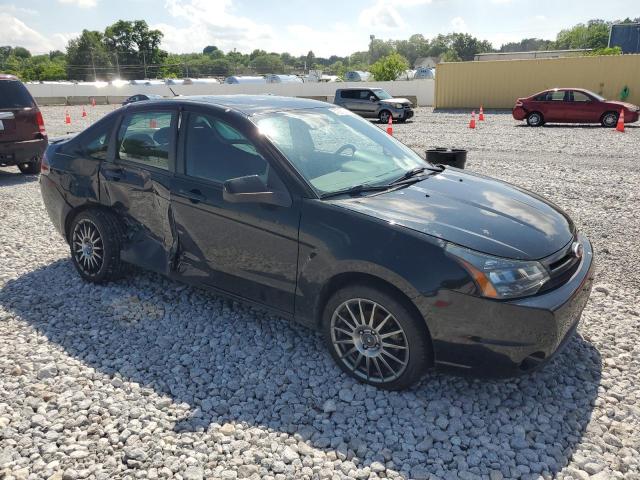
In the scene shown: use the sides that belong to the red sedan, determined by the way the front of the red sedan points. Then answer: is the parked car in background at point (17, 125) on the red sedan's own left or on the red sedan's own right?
on the red sedan's own right

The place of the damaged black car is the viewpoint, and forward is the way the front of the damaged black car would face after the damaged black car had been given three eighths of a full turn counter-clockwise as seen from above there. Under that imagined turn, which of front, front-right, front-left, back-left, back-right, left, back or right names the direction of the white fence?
front

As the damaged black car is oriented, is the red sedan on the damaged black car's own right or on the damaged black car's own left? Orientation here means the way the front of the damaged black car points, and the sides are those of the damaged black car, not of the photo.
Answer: on the damaged black car's own left

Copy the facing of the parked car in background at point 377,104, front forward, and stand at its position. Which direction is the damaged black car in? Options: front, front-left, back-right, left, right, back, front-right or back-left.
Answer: front-right

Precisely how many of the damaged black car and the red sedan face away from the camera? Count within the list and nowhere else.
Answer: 0

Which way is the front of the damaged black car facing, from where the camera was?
facing the viewer and to the right of the viewer

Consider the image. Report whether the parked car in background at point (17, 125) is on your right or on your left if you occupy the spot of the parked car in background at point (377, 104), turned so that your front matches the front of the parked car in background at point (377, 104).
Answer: on your right

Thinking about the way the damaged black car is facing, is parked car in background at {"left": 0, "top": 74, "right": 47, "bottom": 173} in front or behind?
behind

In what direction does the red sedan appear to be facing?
to the viewer's right

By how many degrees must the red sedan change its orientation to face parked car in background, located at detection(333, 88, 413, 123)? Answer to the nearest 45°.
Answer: approximately 180°

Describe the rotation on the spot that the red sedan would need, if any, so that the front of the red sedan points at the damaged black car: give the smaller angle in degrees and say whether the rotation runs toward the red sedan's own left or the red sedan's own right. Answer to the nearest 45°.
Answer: approximately 90° to the red sedan's own right

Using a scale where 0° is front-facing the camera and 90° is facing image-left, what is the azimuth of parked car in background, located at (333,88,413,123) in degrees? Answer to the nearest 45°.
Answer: approximately 315°
